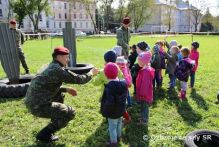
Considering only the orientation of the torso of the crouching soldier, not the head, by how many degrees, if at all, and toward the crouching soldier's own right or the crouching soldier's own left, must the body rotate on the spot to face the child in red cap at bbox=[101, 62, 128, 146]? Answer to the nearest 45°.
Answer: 0° — they already face them

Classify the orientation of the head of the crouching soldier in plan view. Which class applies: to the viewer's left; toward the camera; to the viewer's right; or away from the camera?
to the viewer's right

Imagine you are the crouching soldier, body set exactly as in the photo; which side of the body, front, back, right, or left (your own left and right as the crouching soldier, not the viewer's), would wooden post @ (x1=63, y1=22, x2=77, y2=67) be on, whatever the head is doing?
left

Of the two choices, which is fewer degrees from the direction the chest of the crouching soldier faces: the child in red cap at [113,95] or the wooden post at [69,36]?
the child in red cap

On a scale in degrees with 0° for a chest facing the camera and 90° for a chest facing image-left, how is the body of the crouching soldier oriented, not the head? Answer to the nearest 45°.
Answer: approximately 270°
